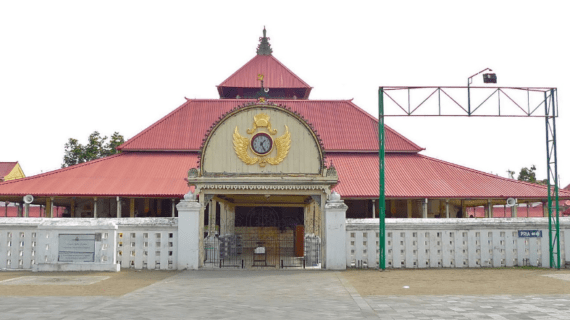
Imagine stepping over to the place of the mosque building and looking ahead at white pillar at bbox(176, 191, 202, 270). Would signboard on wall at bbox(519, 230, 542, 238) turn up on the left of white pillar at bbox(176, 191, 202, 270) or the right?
left

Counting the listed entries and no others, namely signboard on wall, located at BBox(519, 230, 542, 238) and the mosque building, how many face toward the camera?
2

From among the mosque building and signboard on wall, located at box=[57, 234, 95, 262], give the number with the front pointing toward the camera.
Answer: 2

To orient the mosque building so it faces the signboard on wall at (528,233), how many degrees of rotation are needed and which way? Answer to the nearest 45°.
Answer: approximately 45° to its left

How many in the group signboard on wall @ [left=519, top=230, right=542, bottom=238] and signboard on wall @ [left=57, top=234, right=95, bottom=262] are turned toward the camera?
2

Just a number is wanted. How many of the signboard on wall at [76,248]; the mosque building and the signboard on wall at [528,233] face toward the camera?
3

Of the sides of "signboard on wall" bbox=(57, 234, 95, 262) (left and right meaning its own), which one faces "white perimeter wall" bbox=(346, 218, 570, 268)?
left

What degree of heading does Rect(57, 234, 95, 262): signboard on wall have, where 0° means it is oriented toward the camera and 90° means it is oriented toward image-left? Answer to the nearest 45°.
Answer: approximately 0°
